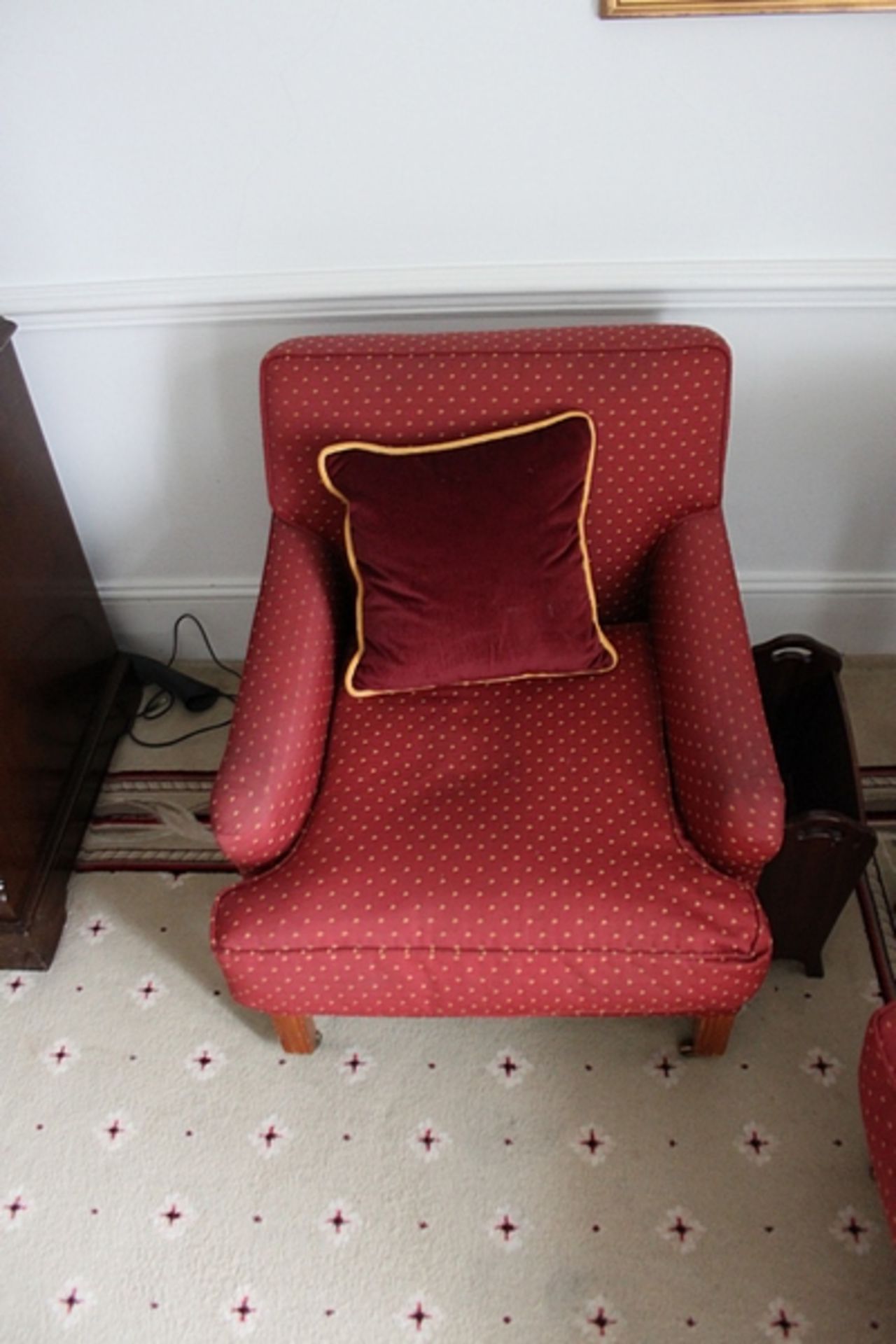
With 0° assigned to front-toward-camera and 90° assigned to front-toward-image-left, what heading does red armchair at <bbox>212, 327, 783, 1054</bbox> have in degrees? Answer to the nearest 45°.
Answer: approximately 0°

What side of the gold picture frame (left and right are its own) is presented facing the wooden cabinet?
right

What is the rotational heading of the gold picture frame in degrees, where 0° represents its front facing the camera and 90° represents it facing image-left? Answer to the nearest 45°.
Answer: approximately 0°

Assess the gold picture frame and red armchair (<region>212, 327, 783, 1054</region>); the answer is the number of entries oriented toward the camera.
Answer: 2

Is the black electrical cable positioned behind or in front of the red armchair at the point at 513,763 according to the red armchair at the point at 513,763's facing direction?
behind

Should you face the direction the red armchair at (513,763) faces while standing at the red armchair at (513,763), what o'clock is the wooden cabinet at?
The wooden cabinet is roughly at 4 o'clock from the red armchair.
